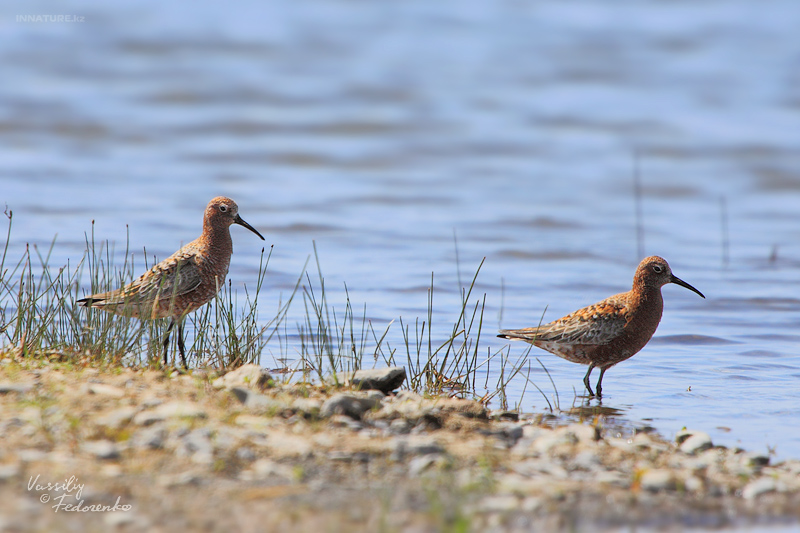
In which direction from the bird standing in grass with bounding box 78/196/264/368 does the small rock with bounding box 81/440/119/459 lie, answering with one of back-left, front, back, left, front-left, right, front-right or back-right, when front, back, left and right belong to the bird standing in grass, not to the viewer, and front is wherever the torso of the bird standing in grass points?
right

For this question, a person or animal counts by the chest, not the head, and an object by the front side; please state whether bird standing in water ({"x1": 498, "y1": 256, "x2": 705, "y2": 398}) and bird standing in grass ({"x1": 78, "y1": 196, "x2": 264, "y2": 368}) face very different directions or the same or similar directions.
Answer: same or similar directions

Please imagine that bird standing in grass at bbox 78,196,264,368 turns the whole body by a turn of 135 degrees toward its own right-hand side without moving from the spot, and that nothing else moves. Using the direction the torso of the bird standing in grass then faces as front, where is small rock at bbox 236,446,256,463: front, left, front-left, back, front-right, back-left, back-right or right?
front-left

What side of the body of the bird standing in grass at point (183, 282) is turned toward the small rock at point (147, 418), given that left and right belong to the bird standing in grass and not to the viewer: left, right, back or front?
right

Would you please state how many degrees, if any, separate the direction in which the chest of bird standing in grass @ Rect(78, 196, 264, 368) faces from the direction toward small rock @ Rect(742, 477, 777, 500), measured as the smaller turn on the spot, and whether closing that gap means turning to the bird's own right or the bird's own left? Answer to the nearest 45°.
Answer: approximately 45° to the bird's own right

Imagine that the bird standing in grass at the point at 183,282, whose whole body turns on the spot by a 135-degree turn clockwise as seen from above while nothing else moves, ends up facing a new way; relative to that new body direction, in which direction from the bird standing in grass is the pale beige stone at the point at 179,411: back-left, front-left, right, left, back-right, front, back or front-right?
front-left

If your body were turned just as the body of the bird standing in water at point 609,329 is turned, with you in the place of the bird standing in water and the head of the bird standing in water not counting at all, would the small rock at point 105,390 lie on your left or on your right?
on your right

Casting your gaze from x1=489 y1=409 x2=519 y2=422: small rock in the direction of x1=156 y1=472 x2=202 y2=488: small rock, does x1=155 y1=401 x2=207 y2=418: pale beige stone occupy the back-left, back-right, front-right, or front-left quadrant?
front-right

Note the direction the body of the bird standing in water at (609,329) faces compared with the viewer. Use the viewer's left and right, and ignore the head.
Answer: facing to the right of the viewer

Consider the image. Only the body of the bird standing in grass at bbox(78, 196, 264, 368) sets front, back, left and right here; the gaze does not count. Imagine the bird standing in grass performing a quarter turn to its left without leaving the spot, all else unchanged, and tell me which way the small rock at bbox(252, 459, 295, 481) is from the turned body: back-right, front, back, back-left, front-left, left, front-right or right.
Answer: back

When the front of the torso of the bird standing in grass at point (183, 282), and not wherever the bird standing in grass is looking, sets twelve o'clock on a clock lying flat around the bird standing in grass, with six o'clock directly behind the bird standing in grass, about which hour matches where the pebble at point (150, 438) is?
The pebble is roughly at 3 o'clock from the bird standing in grass.

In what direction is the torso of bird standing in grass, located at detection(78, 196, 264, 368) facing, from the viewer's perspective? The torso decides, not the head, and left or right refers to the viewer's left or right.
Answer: facing to the right of the viewer

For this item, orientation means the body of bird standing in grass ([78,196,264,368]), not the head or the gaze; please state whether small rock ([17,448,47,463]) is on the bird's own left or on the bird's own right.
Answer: on the bird's own right

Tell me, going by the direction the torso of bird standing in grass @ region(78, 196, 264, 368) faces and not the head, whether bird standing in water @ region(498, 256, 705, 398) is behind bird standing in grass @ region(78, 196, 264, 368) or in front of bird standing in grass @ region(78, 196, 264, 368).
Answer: in front

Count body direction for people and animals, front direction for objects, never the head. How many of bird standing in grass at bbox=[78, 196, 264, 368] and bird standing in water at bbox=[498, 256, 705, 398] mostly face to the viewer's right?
2
